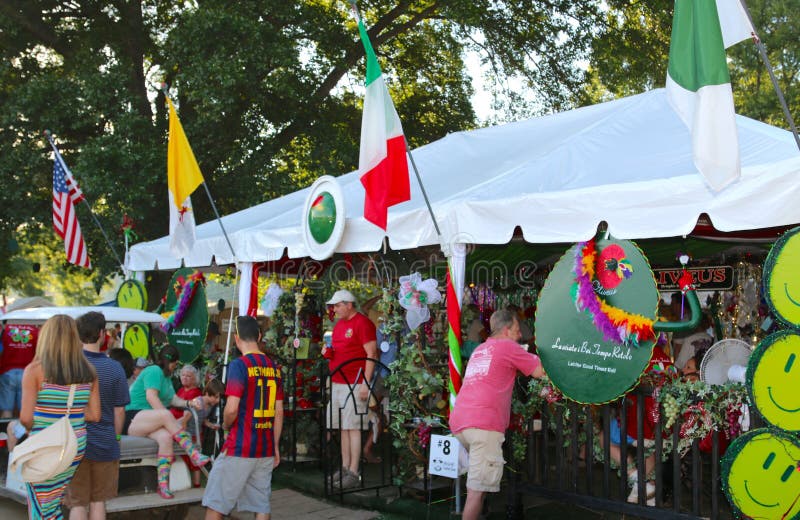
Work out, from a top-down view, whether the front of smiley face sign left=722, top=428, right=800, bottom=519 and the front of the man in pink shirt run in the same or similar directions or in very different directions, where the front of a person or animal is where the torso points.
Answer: very different directions

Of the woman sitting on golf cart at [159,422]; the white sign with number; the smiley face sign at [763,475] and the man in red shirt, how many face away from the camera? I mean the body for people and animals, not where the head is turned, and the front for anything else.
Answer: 0

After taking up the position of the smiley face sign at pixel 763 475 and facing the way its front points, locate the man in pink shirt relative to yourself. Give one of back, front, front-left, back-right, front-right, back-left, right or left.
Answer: right

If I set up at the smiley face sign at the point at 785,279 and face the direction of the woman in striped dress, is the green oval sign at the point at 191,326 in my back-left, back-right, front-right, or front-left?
front-right

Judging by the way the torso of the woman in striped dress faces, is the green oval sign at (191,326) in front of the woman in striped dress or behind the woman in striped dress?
in front

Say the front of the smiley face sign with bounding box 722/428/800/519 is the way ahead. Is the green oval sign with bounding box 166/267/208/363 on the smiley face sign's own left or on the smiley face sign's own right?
on the smiley face sign's own right

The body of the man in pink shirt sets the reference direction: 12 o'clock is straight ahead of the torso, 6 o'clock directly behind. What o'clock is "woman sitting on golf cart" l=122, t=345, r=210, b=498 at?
The woman sitting on golf cart is roughly at 8 o'clock from the man in pink shirt.

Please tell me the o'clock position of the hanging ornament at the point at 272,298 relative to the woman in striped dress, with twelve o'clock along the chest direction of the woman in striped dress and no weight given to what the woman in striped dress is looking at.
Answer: The hanging ornament is roughly at 1 o'clock from the woman in striped dress.

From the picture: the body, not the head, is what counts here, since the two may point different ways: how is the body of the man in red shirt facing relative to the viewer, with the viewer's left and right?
facing the viewer and to the left of the viewer

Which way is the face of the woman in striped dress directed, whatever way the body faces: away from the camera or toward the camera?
away from the camera

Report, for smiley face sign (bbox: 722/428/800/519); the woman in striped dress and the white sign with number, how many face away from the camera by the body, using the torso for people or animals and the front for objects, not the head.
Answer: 1

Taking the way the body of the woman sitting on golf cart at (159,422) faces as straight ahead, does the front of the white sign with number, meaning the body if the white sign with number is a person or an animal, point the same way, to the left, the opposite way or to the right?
to the right

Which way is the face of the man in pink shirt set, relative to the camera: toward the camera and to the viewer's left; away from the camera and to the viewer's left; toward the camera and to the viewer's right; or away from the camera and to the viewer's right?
away from the camera and to the viewer's right

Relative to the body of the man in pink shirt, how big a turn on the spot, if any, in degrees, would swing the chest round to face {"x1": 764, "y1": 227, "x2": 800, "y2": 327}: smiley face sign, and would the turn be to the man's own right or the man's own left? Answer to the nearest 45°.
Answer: approximately 90° to the man's own right

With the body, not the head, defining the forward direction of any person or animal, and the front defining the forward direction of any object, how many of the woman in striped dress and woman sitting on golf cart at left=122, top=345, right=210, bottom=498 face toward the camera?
0

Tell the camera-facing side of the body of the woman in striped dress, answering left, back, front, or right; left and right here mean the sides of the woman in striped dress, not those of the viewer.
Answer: back

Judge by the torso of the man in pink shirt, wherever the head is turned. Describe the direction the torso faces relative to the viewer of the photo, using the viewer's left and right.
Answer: facing away from the viewer and to the right of the viewer

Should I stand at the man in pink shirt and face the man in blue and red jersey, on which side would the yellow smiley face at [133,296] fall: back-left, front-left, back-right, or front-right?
front-right

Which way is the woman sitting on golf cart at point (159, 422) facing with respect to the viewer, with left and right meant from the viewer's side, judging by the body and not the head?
facing to the right of the viewer
